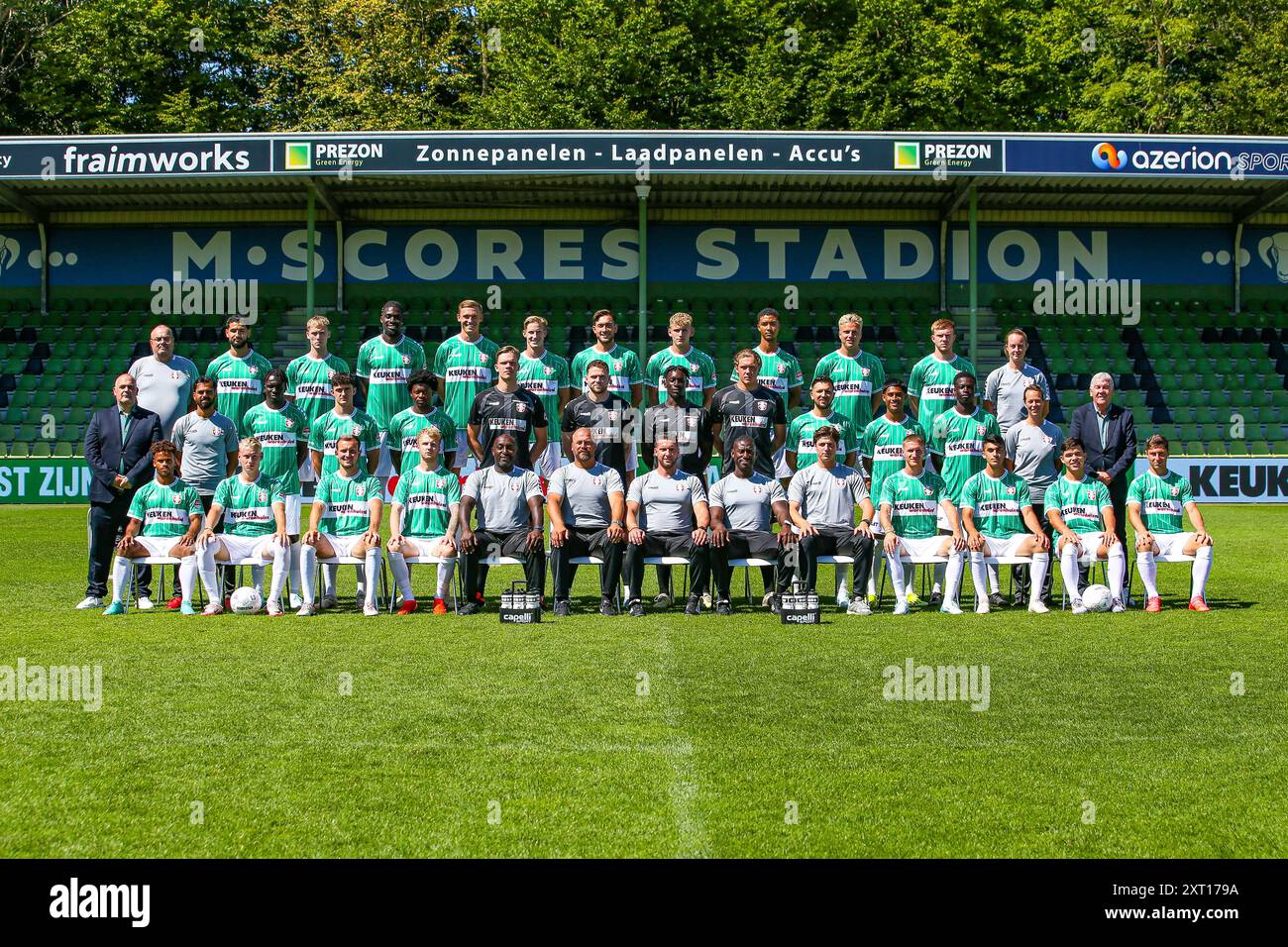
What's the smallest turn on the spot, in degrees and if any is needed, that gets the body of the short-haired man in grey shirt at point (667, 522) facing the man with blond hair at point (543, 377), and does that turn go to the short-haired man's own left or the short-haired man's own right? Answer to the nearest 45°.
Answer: approximately 135° to the short-haired man's own right

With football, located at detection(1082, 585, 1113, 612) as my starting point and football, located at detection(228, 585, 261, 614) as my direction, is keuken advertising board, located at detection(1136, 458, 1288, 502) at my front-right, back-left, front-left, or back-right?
back-right

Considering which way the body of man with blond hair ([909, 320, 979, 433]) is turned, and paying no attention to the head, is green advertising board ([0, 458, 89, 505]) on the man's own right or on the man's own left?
on the man's own right

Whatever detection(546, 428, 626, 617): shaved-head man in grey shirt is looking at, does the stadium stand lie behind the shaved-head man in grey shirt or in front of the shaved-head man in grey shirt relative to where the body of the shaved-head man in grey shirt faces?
behind

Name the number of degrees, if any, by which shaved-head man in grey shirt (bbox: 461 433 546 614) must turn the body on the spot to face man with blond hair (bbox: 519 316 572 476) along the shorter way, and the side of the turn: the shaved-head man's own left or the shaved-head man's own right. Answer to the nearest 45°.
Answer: approximately 180°

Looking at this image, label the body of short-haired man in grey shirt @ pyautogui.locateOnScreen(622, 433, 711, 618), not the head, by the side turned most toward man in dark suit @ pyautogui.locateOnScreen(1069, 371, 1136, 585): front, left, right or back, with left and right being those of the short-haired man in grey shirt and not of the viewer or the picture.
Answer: left

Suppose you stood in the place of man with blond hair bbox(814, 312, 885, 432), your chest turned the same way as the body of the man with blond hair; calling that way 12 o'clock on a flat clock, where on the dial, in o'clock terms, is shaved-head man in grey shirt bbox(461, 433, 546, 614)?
The shaved-head man in grey shirt is roughly at 2 o'clock from the man with blond hair.

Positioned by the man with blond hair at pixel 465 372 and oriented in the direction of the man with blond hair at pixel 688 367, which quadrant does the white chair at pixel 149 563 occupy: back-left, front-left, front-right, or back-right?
back-right
